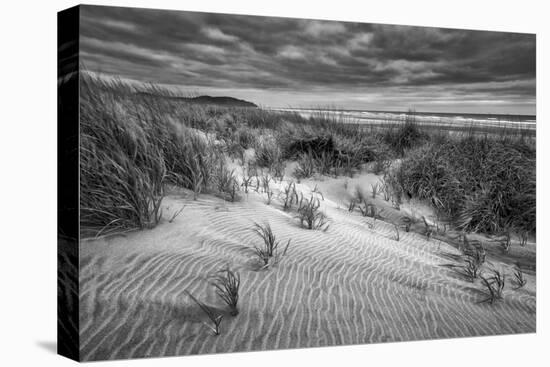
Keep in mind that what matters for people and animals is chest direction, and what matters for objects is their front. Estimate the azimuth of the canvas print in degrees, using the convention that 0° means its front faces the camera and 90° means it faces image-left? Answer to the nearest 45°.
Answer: approximately 315°
